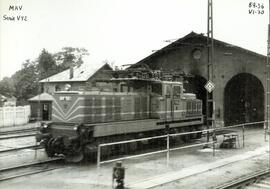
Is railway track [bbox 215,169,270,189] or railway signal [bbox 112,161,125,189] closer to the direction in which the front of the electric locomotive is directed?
the railway signal

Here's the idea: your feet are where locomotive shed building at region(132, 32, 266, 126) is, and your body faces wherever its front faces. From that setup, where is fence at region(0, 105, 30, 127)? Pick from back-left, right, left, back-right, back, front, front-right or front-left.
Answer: front-right

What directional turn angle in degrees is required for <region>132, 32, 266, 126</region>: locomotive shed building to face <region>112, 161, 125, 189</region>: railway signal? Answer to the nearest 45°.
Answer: approximately 45° to its left

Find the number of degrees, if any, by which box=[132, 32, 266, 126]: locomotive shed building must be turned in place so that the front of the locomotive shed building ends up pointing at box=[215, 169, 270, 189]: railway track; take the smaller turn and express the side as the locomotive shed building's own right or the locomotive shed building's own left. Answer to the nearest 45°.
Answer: approximately 45° to the locomotive shed building's own left

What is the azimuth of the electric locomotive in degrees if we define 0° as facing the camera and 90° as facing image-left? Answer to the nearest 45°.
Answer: approximately 45°

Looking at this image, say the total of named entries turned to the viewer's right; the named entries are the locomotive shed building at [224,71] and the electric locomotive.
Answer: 0

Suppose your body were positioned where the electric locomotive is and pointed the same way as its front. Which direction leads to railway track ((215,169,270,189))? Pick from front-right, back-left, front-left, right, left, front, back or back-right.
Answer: left

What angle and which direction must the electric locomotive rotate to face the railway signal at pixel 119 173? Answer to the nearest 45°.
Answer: approximately 45° to its left

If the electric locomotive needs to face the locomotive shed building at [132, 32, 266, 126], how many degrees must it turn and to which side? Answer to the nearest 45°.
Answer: approximately 180°

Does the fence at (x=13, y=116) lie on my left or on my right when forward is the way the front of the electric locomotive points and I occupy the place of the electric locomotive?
on my right
